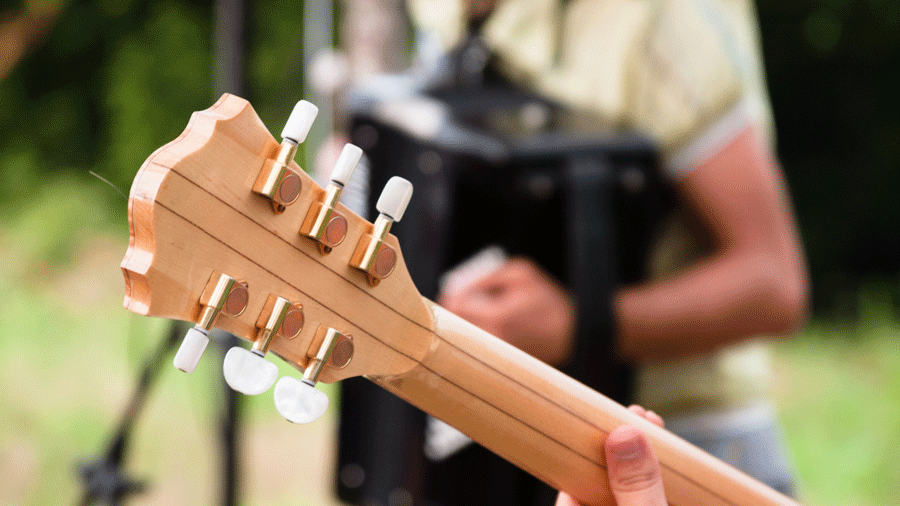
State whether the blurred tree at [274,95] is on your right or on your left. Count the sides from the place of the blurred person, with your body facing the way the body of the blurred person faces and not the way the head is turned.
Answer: on your right

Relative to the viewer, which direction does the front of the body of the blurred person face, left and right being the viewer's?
facing the viewer and to the left of the viewer

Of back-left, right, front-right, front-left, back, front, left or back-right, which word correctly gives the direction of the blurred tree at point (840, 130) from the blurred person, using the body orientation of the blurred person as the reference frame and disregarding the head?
back-right
